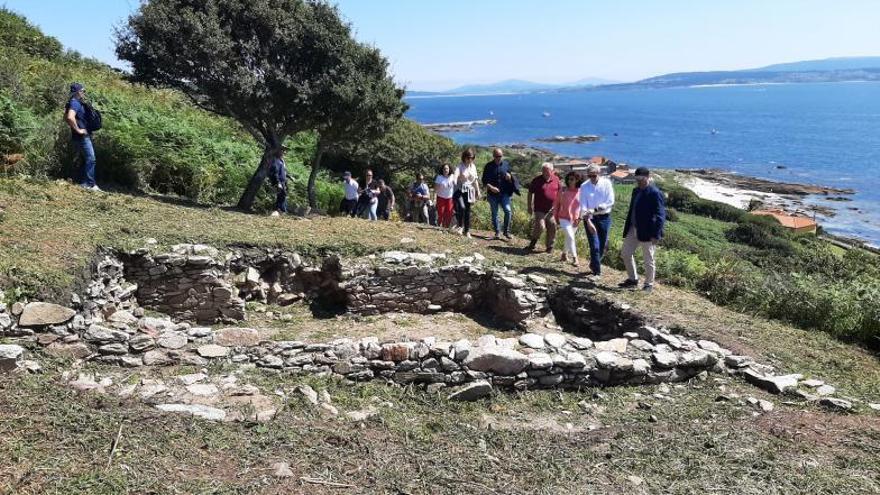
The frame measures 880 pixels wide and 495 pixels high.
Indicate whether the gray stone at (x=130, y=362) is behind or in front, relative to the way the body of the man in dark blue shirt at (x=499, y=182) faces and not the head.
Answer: in front

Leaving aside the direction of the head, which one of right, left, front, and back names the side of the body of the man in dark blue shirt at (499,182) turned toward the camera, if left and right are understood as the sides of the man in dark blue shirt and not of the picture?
front

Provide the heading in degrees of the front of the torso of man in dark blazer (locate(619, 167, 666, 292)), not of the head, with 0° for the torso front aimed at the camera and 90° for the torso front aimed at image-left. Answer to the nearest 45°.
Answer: approximately 45°

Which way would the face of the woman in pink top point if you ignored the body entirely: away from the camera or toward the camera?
toward the camera

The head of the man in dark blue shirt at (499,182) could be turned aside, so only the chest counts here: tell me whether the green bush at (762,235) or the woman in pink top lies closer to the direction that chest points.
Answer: the woman in pink top

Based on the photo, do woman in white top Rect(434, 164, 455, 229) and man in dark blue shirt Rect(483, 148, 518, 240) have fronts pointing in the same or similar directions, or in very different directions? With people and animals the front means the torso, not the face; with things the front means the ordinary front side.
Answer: same or similar directions

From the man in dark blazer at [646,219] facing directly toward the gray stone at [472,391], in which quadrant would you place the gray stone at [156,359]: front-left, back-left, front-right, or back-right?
front-right

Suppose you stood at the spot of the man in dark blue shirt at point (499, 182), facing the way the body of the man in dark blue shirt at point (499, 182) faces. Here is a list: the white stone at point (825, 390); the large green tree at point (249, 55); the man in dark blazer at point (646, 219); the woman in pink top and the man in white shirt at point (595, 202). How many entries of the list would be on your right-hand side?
1
